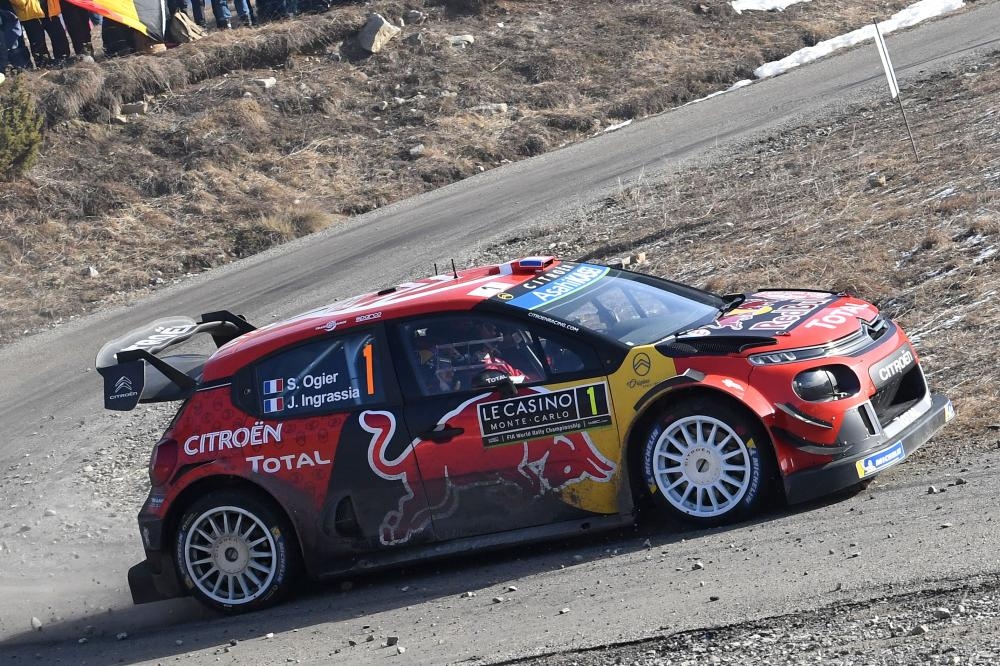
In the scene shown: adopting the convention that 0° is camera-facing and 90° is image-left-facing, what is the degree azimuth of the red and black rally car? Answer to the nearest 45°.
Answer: approximately 315°

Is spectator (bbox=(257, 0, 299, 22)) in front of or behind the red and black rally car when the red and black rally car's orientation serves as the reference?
behind

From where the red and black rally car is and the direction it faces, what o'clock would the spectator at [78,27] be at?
The spectator is roughly at 7 o'clock from the red and black rally car.

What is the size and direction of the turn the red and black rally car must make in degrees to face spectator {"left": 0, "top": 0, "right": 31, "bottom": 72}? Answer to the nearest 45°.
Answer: approximately 135° to its left

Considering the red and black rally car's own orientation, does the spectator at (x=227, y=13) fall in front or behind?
behind

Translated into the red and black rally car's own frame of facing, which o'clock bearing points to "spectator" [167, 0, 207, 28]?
The spectator is roughly at 7 o'clock from the red and black rally car.

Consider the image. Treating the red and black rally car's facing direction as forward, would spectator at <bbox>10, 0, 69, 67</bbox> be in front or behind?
behind

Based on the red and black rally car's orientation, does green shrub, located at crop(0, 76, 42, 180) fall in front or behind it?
behind
